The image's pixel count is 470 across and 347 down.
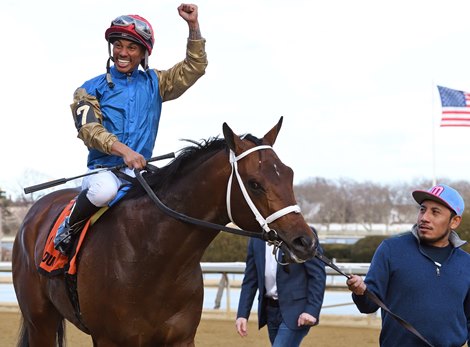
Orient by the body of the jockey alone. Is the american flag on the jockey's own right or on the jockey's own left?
on the jockey's own left

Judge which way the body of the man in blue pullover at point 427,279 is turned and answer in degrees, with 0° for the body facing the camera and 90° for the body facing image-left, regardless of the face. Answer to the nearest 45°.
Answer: approximately 0°

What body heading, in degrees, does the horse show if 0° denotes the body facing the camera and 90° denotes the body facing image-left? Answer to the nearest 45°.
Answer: approximately 315°

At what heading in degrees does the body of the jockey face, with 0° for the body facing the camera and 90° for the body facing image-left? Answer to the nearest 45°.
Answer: approximately 315°

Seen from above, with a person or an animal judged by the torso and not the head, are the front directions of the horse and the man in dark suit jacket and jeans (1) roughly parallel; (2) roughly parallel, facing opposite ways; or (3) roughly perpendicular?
roughly perpendicular

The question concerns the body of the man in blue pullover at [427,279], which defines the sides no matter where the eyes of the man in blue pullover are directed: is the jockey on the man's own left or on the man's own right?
on the man's own right

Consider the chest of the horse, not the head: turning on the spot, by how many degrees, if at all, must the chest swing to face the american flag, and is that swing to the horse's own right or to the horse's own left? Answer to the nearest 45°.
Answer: approximately 90° to the horse's own left

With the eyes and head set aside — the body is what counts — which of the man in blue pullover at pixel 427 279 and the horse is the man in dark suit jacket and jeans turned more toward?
the horse

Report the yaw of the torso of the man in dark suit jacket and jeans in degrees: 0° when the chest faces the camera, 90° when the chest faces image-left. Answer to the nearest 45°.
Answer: approximately 45°
